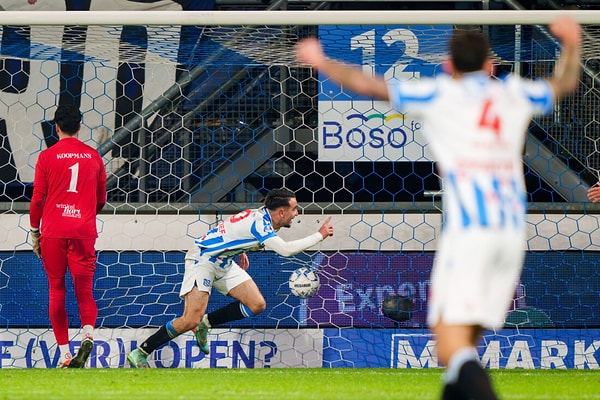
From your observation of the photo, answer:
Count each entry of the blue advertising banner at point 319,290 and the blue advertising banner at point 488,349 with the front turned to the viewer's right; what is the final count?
0

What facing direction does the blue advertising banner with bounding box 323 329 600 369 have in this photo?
toward the camera

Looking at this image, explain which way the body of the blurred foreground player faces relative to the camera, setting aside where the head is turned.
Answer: away from the camera

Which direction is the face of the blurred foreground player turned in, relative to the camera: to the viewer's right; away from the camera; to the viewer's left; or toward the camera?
away from the camera

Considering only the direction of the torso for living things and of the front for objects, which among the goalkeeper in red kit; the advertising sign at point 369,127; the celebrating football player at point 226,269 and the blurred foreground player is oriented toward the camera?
the advertising sign

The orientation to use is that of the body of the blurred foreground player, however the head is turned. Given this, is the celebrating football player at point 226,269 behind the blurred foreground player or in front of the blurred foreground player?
in front

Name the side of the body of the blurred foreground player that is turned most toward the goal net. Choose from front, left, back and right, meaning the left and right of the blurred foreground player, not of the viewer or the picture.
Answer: front

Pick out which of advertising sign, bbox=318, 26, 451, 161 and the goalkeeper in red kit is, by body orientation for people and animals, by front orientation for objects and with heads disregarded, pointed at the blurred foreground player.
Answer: the advertising sign

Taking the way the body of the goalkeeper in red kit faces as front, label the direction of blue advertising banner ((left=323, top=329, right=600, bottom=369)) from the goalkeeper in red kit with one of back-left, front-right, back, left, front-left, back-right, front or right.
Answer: right

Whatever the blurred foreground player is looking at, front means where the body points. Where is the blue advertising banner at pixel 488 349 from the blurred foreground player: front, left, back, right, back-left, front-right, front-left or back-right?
front

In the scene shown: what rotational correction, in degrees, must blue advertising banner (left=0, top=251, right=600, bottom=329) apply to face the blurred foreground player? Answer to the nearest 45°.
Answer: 0° — it already faces them

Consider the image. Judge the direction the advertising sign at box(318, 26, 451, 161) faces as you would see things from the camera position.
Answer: facing the viewer

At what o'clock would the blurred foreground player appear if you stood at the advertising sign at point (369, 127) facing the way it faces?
The blurred foreground player is roughly at 12 o'clock from the advertising sign.

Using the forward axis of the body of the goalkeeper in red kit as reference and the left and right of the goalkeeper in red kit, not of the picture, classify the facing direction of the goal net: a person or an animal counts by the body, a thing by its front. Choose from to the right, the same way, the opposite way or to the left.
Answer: the opposite way

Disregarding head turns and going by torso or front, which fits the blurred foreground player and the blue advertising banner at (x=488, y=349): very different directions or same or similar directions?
very different directions

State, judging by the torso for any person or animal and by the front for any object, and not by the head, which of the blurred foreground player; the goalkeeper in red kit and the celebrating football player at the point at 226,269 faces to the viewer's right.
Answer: the celebrating football player
